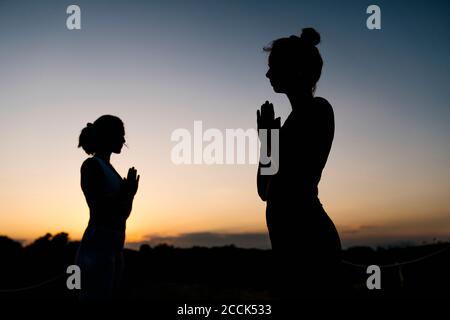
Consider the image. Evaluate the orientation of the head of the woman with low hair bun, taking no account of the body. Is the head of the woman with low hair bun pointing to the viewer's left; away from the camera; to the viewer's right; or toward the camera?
to the viewer's right

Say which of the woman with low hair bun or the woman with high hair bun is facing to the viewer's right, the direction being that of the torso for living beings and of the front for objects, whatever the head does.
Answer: the woman with low hair bun

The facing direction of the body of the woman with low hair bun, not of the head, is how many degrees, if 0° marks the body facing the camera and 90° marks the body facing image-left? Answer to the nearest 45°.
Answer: approximately 270°

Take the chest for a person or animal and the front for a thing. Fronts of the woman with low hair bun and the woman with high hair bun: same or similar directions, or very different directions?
very different directions

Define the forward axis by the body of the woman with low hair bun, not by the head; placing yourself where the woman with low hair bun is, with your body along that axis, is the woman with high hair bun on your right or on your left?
on your right

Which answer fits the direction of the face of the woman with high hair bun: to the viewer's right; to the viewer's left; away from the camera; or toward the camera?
to the viewer's left

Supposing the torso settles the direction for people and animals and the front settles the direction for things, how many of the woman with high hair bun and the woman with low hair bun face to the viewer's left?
1

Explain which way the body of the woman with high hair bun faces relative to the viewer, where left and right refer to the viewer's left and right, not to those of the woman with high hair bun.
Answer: facing to the left of the viewer
